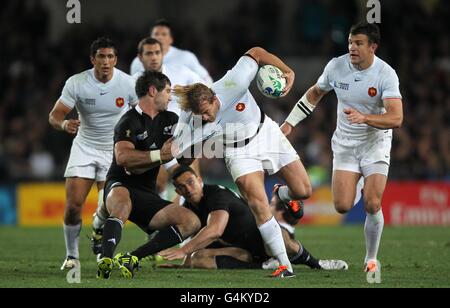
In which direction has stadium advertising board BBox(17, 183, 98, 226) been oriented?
toward the camera

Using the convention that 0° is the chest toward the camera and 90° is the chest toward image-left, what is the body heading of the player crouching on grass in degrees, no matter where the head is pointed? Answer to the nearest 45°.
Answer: approximately 315°

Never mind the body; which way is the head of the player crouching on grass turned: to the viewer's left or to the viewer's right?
to the viewer's right

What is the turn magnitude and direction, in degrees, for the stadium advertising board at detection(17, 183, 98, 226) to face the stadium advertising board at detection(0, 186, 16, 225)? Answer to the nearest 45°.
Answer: approximately 90° to its right

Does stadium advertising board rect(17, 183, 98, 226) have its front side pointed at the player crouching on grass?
yes

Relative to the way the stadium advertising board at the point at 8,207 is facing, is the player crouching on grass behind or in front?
in front

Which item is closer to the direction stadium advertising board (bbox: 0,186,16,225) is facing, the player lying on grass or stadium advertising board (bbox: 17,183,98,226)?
the player lying on grass

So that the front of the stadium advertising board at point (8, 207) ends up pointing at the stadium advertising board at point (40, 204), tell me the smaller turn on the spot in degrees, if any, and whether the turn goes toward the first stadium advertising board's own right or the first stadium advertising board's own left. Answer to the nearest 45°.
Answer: approximately 90° to the first stadium advertising board's own left

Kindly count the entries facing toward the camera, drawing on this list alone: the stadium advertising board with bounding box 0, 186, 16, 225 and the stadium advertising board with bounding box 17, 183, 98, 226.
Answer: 2
